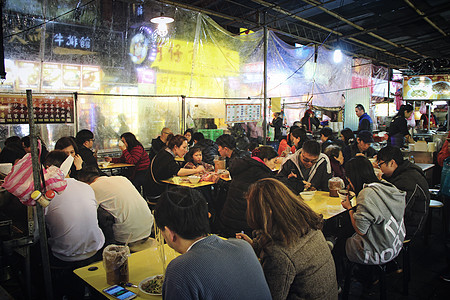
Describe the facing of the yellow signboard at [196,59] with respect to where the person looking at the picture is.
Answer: facing the viewer

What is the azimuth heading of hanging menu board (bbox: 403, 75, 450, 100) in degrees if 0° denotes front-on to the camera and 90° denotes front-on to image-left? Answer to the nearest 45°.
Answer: approximately 0°

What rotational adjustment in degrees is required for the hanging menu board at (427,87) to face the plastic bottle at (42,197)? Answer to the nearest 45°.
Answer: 0° — it already faces it

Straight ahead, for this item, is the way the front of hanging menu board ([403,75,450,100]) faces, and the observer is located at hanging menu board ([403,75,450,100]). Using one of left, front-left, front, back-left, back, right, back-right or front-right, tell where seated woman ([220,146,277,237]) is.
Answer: front

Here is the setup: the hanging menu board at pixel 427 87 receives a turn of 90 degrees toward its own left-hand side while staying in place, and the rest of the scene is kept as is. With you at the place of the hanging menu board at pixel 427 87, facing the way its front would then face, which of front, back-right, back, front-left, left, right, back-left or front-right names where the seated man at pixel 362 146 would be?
right

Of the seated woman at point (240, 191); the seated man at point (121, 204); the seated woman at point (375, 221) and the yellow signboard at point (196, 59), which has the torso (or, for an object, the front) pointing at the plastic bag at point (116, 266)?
the yellow signboard

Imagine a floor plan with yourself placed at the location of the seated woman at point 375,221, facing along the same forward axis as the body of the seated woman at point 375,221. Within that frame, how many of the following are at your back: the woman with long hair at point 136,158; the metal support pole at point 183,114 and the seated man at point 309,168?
0

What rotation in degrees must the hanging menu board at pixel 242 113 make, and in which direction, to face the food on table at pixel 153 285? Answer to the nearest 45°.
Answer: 0° — it already faces it

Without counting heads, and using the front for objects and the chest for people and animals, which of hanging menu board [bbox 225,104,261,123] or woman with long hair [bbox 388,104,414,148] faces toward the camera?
the hanging menu board

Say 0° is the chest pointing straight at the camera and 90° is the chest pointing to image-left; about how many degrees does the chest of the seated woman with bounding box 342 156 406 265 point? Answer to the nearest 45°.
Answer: approximately 135°

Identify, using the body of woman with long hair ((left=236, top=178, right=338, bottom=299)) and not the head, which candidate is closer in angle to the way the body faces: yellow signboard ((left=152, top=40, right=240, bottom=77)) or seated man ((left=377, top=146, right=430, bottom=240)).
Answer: the yellow signboard

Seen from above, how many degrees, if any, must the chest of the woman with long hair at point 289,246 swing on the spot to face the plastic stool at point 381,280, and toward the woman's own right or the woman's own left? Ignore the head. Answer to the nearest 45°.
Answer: approximately 90° to the woman's own right

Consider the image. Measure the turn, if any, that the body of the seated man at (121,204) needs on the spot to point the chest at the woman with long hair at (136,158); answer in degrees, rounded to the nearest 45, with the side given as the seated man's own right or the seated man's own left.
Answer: approximately 45° to the seated man's own right

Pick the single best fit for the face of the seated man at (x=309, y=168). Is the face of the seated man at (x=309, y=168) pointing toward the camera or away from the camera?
toward the camera

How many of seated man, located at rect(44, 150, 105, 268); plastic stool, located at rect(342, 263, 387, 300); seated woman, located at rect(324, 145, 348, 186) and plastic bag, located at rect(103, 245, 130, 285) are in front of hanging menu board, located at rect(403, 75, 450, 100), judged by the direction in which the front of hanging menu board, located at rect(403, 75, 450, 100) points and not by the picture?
4

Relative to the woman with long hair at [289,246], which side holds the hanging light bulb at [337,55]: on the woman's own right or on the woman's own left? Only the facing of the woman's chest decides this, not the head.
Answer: on the woman's own right

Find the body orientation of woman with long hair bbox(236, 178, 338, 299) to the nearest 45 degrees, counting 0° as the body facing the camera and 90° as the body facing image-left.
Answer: approximately 135°

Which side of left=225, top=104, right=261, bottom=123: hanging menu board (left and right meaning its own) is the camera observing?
front

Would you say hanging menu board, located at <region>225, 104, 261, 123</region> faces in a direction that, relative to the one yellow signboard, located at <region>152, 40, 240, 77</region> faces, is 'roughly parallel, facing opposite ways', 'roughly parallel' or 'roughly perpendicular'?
roughly parallel

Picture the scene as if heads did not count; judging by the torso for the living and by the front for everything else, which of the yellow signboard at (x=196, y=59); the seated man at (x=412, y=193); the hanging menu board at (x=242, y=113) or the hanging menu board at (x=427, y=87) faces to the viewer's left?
the seated man
